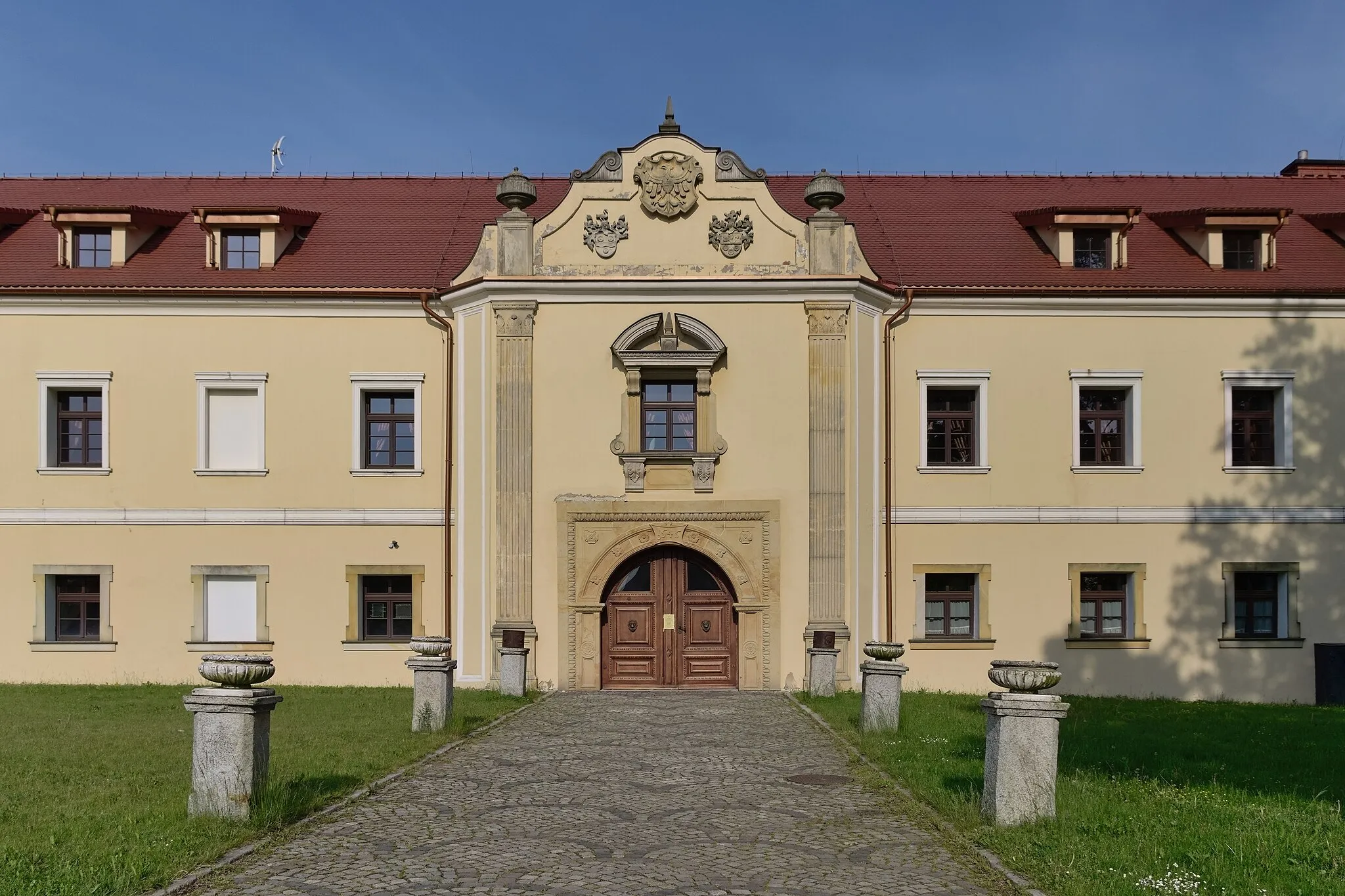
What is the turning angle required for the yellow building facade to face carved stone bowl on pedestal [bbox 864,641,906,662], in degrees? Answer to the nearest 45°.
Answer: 0° — it already faces it

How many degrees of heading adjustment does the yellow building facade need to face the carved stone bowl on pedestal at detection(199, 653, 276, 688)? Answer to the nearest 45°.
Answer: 0° — it already faces it

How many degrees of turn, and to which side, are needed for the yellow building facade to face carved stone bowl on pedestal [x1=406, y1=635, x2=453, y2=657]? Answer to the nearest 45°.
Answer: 0° — it already faces it

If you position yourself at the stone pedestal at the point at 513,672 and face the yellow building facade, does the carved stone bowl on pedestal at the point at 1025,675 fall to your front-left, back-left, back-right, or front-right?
back-right

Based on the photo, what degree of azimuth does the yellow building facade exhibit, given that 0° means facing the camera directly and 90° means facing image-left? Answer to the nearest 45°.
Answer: approximately 0°
